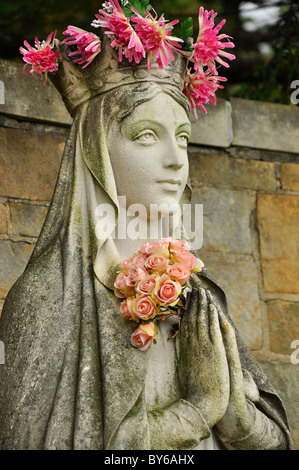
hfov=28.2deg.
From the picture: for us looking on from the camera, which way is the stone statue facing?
facing the viewer and to the right of the viewer
